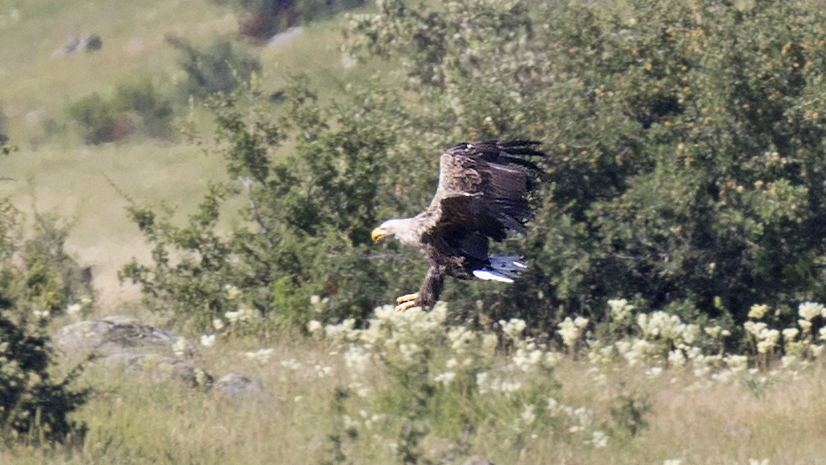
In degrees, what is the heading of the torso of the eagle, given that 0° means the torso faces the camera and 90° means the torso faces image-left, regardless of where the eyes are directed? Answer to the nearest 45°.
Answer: approximately 90°

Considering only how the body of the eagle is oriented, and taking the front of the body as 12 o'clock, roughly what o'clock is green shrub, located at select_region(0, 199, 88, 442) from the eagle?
The green shrub is roughly at 12 o'clock from the eagle.

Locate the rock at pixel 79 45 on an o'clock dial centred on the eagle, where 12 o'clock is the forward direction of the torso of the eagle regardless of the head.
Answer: The rock is roughly at 2 o'clock from the eagle.

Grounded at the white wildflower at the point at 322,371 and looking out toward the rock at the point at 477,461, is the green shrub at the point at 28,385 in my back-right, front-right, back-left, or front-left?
back-right

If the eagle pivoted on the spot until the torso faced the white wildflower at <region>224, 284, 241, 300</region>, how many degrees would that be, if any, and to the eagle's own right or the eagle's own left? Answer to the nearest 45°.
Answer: approximately 45° to the eagle's own right

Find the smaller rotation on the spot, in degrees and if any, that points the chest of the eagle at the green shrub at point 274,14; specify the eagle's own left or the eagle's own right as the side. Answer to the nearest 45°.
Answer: approximately 90° to the eagle's own right

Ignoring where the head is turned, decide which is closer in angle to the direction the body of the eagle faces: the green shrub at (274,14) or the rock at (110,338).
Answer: the rock
